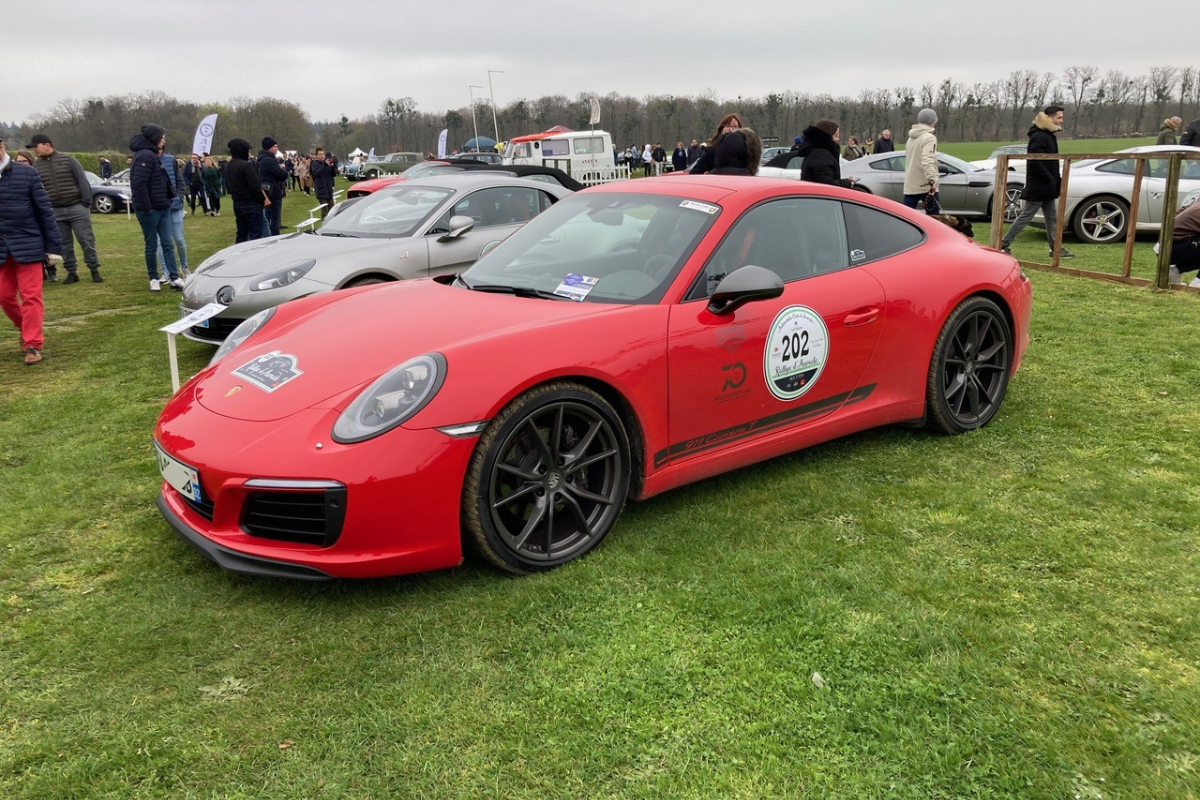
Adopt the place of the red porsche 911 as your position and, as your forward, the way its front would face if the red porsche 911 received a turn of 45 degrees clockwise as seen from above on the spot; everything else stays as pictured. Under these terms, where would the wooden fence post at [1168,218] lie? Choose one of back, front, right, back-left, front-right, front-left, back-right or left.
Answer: back-right

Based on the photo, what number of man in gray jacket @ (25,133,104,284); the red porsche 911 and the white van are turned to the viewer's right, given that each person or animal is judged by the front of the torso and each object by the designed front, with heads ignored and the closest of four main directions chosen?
0

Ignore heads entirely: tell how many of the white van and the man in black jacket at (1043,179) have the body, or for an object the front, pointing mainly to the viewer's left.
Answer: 1

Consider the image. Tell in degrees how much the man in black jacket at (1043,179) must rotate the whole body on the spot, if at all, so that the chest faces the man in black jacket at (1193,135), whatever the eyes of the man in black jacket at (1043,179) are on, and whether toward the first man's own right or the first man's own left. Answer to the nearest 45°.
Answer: approximately 90° to the first man's own left

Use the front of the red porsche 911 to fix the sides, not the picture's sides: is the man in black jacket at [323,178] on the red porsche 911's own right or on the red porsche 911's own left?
on the red porsche 911's own right

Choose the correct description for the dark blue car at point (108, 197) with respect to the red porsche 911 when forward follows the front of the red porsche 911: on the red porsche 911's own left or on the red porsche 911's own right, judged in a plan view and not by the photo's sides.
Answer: on the red porsche 911's own right

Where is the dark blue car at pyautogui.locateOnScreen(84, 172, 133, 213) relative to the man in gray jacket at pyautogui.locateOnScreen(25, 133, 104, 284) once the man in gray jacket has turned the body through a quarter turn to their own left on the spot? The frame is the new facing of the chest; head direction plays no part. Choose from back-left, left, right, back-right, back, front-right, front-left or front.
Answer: back-left

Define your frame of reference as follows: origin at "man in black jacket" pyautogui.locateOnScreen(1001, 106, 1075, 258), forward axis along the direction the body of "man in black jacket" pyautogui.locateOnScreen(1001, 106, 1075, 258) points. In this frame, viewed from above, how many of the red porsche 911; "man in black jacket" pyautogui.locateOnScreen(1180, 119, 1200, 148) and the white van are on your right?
1

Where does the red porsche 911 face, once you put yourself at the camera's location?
facing the viewer and to the left of the viewer

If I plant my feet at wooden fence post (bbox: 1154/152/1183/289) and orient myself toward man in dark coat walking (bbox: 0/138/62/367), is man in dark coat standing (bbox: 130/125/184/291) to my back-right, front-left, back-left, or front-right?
front-right
